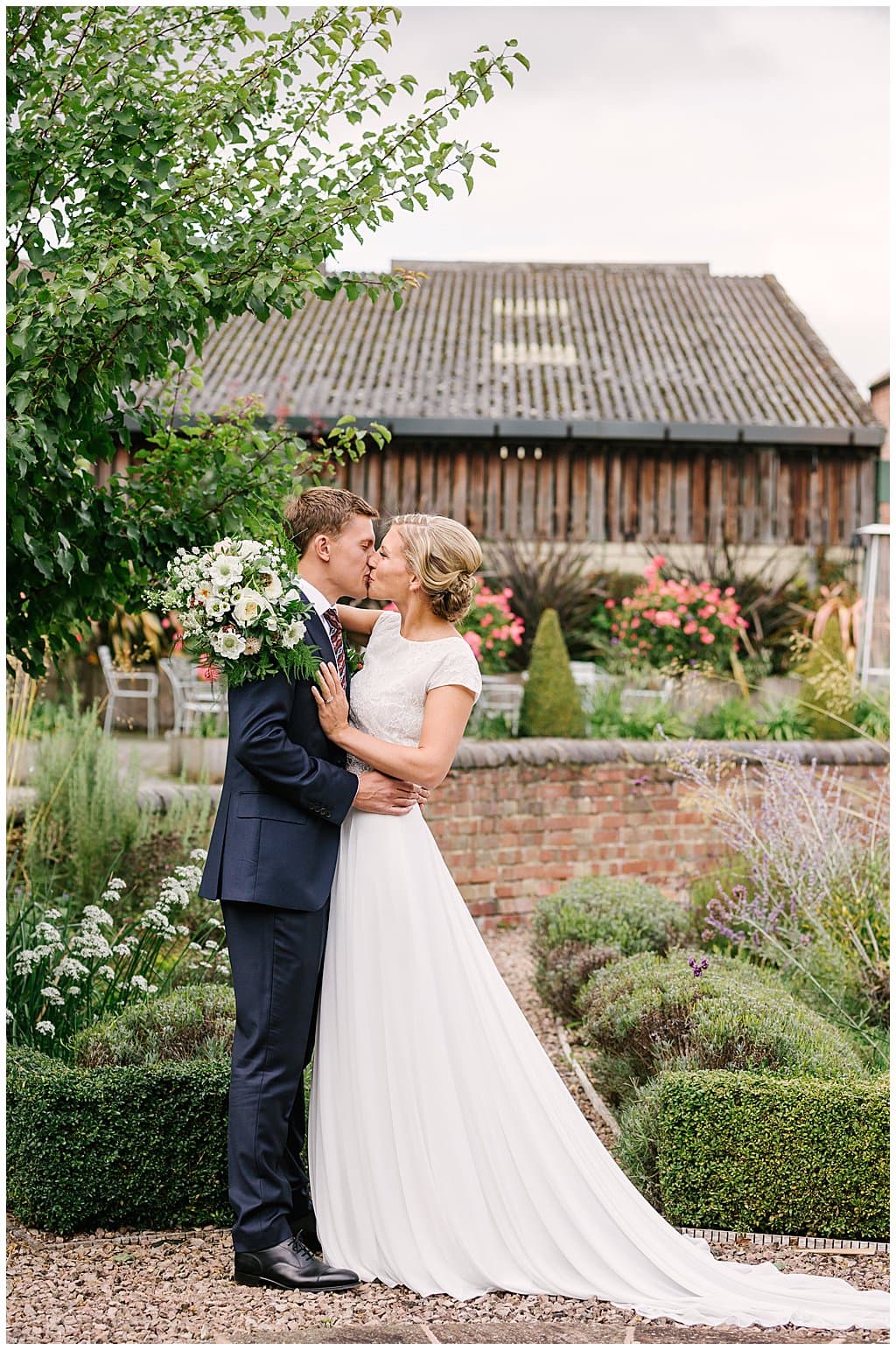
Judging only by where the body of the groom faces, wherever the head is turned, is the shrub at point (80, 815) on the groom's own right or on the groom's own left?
on the groom's own left

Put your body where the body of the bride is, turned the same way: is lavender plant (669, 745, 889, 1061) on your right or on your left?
on your right

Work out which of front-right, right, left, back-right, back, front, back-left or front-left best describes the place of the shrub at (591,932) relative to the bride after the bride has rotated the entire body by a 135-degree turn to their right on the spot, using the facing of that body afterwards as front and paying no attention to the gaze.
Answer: front-left

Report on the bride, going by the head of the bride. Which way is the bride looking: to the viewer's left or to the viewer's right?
to the viewer's left

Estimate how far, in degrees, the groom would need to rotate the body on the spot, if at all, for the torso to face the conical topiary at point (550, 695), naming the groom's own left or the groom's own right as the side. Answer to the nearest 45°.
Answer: approximately 90° to the groom's own left

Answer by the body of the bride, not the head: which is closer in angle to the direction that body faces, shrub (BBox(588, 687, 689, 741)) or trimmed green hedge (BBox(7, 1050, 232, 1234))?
the trimmed green hedge

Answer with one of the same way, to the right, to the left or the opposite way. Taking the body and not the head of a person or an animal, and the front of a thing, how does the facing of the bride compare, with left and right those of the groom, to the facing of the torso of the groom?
the opposite way

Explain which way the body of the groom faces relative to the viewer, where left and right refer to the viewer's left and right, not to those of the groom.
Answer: facing to the right of the viewer

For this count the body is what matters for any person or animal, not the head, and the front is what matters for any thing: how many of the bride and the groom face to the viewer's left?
1

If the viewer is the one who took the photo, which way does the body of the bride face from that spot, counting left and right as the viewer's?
facing to the left of the viewer

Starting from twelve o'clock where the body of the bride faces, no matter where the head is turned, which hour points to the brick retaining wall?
The brick retaining wall is roughly at 3 o'clock from the bride.

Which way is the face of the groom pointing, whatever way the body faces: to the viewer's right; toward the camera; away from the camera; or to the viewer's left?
to the viewer's right

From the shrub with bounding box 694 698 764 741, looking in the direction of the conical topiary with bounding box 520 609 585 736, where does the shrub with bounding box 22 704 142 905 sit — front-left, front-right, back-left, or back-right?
front-left

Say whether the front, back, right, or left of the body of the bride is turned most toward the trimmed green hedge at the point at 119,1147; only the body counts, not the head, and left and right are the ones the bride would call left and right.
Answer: front
